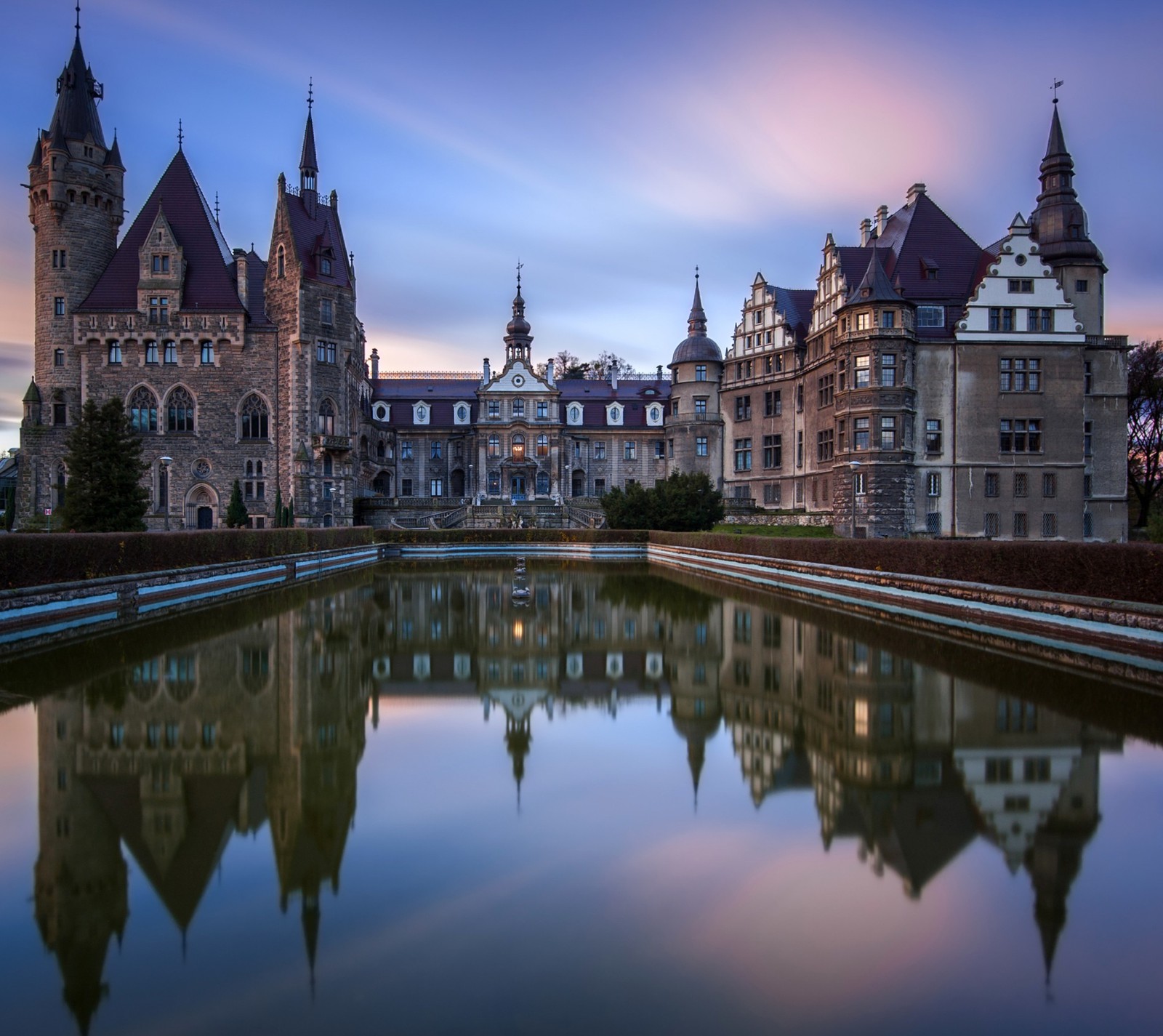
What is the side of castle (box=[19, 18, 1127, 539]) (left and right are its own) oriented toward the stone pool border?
front

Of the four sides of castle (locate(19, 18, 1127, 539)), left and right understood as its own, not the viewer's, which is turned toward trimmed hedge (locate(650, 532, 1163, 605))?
front

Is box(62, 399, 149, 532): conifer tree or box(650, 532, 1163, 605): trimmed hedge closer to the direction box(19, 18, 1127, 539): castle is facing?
the trimmed hedge

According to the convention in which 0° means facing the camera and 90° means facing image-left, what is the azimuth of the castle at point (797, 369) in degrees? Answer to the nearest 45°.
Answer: approximately 0°

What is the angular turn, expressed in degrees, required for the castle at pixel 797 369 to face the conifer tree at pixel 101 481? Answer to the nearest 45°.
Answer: approximately 45° to its right
